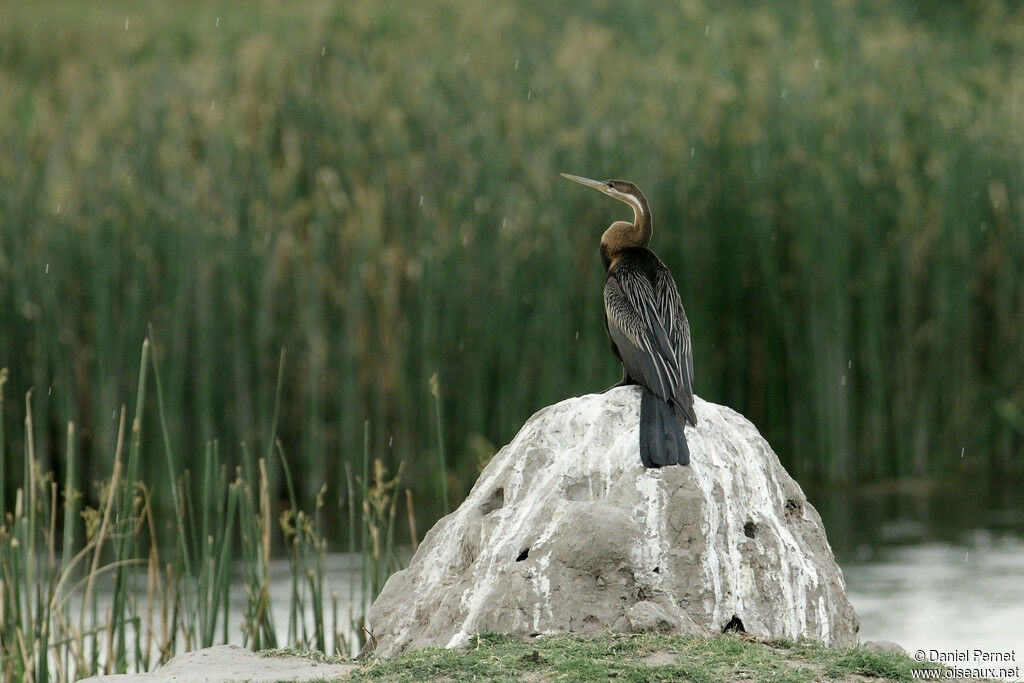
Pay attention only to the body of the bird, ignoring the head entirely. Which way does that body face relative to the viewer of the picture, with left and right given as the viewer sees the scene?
facing away from the viewer and to the left of the viewer
